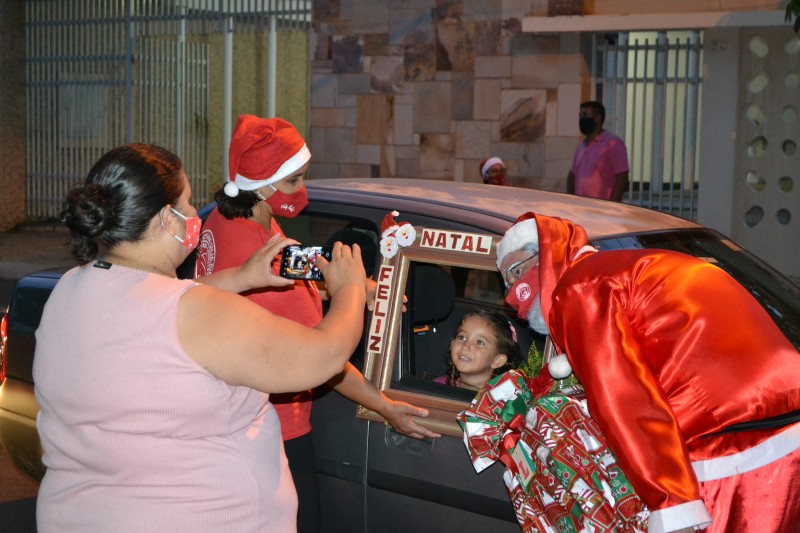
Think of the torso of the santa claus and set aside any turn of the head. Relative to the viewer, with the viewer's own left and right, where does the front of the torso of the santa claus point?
facing to the left of the viewer

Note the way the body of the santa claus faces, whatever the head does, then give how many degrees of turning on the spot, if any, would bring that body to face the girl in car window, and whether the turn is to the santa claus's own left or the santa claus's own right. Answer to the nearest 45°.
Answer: approximately 45° to the santa claus's own right

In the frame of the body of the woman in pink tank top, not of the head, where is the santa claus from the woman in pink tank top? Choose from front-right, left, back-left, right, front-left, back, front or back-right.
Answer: front-right

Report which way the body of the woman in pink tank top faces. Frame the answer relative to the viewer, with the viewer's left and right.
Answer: facing away from the viewer and to the right of the viewer

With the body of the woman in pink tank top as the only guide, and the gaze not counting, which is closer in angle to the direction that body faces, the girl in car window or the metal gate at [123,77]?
the girl in car window

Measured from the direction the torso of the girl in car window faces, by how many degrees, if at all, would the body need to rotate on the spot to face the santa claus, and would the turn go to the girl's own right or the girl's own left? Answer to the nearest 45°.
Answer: approximately 45° to the girl's own left

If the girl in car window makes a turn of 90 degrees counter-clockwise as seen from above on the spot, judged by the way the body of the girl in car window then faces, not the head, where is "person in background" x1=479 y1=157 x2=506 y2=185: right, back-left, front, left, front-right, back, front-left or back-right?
back-left

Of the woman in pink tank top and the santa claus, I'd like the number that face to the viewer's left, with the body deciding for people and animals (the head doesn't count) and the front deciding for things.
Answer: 1

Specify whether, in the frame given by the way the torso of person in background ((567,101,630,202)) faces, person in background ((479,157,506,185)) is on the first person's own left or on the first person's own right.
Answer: on the first person's own right

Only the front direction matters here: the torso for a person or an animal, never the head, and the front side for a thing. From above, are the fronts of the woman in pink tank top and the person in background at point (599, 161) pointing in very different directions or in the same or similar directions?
very different directions

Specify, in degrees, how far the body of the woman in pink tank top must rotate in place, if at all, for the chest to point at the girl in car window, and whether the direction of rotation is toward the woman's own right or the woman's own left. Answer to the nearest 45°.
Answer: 0° — they already face them

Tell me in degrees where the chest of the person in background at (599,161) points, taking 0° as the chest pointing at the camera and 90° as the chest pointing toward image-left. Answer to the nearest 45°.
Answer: approximately 45°

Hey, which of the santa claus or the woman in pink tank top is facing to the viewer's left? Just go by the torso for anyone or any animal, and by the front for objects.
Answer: the santa claus

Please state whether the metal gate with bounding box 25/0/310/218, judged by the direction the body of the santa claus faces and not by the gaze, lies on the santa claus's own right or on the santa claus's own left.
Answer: on the santa claus's own right

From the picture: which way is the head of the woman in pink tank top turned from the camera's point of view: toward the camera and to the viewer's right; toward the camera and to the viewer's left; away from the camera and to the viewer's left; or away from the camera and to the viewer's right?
away from the camera and to the viewer's right

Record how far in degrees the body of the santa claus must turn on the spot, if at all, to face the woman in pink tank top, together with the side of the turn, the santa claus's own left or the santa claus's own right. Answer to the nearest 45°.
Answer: approximately 45° to the santa claus's own left
